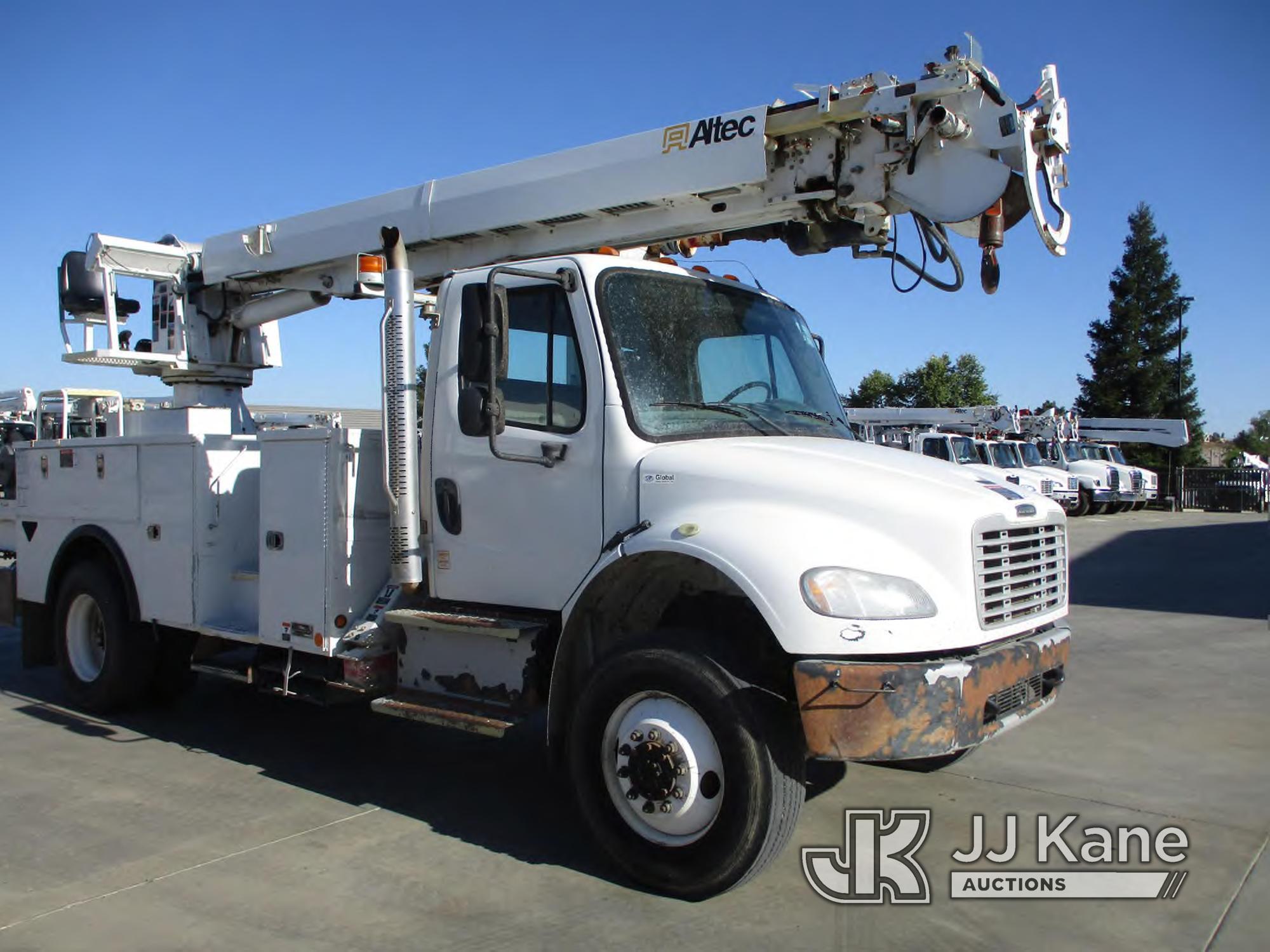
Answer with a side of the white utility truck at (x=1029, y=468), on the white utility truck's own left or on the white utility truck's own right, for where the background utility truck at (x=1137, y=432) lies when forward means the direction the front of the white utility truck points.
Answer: on the white utility truck's own left

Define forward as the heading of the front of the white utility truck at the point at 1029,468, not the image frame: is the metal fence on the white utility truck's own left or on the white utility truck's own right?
on the white utility truck's own left

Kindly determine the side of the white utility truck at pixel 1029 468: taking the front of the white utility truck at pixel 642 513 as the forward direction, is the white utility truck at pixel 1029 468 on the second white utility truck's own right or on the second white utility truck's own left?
on the second white utility truck's own left

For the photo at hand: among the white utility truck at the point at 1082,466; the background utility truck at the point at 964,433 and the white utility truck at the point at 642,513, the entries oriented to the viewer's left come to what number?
0

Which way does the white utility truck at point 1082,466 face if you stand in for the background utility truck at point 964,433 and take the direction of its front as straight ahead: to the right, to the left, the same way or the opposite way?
the same way

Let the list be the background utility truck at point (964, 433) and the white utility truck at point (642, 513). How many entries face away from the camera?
0

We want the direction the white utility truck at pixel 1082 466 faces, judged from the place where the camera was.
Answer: facing the viewer and to the right of the viewer

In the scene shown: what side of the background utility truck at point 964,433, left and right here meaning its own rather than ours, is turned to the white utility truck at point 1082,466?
left

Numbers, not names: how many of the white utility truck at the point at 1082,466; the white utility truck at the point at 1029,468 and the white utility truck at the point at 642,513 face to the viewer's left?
0

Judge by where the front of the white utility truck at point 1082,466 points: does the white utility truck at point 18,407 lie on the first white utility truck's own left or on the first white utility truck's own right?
on the first white utility truck's own right

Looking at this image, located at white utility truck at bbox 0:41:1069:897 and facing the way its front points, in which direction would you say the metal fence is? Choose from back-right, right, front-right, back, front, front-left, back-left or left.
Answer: left

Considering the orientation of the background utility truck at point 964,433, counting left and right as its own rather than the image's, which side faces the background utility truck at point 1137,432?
left
